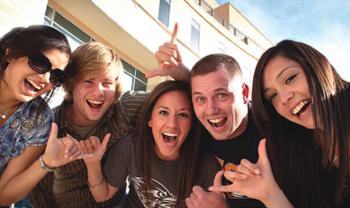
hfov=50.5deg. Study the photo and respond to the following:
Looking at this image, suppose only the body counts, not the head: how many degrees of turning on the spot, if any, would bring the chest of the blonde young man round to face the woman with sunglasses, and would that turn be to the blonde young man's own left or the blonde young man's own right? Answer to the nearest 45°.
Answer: approximately 45° to the blonde young man's own right

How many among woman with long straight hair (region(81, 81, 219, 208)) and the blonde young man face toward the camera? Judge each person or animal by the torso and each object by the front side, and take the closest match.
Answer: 2

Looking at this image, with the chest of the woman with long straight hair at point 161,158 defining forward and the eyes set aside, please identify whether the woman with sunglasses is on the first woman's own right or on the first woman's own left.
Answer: on the first woman's own right

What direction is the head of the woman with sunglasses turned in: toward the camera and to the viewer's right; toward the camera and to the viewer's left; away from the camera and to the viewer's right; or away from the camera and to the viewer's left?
toward the camera and to the viewer's right

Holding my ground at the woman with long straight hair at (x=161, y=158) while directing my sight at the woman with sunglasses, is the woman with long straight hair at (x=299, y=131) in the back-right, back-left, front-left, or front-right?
back-left

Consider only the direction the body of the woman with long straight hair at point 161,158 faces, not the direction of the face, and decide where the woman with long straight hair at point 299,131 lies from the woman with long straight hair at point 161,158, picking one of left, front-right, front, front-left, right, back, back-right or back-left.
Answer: front-left

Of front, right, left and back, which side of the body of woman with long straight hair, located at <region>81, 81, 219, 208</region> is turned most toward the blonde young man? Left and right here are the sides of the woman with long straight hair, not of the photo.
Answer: right

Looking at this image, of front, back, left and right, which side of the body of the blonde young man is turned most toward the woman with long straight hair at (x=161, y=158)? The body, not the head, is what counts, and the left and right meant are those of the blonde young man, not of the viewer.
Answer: left
